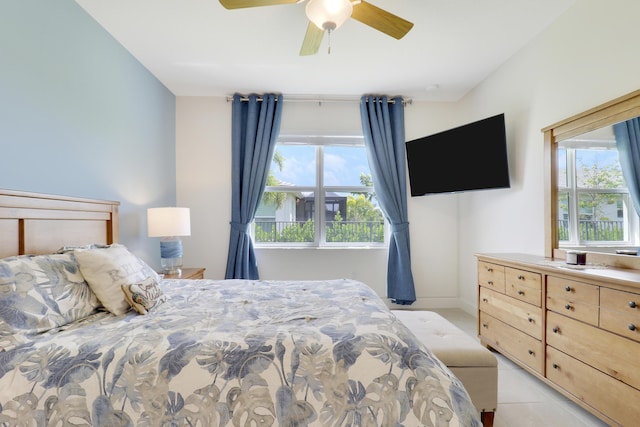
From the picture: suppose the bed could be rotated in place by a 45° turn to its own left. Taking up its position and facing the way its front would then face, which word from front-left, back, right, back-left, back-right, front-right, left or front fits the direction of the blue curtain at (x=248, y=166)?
front-left

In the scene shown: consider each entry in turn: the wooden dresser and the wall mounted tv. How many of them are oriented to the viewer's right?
0

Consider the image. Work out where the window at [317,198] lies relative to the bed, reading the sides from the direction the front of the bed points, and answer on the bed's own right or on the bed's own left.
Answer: on the bed's own left

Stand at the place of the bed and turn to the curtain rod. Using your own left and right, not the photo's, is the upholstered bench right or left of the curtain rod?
right

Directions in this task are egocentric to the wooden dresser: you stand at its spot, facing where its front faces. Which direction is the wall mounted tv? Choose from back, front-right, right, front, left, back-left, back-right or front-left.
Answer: right

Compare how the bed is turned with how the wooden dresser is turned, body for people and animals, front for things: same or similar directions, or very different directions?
very different directions

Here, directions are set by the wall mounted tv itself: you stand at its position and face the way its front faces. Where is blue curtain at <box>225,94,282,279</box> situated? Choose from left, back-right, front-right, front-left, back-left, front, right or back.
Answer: front-right

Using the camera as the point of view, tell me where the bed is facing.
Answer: facing to the right of the viewer

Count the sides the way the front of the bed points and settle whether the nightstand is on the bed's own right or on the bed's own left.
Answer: on the bed's own left

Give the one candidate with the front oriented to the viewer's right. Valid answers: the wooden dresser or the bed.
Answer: the bed

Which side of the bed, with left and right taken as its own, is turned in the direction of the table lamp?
left

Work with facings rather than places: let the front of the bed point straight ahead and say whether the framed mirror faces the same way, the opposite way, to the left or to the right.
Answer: the opposite way

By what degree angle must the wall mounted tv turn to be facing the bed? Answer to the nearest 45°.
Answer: approximately 45° to its left

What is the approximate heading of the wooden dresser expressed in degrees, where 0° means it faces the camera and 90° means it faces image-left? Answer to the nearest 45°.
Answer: approximately 45°

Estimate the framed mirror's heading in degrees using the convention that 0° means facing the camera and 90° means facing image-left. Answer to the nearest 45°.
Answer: approximately 45°
